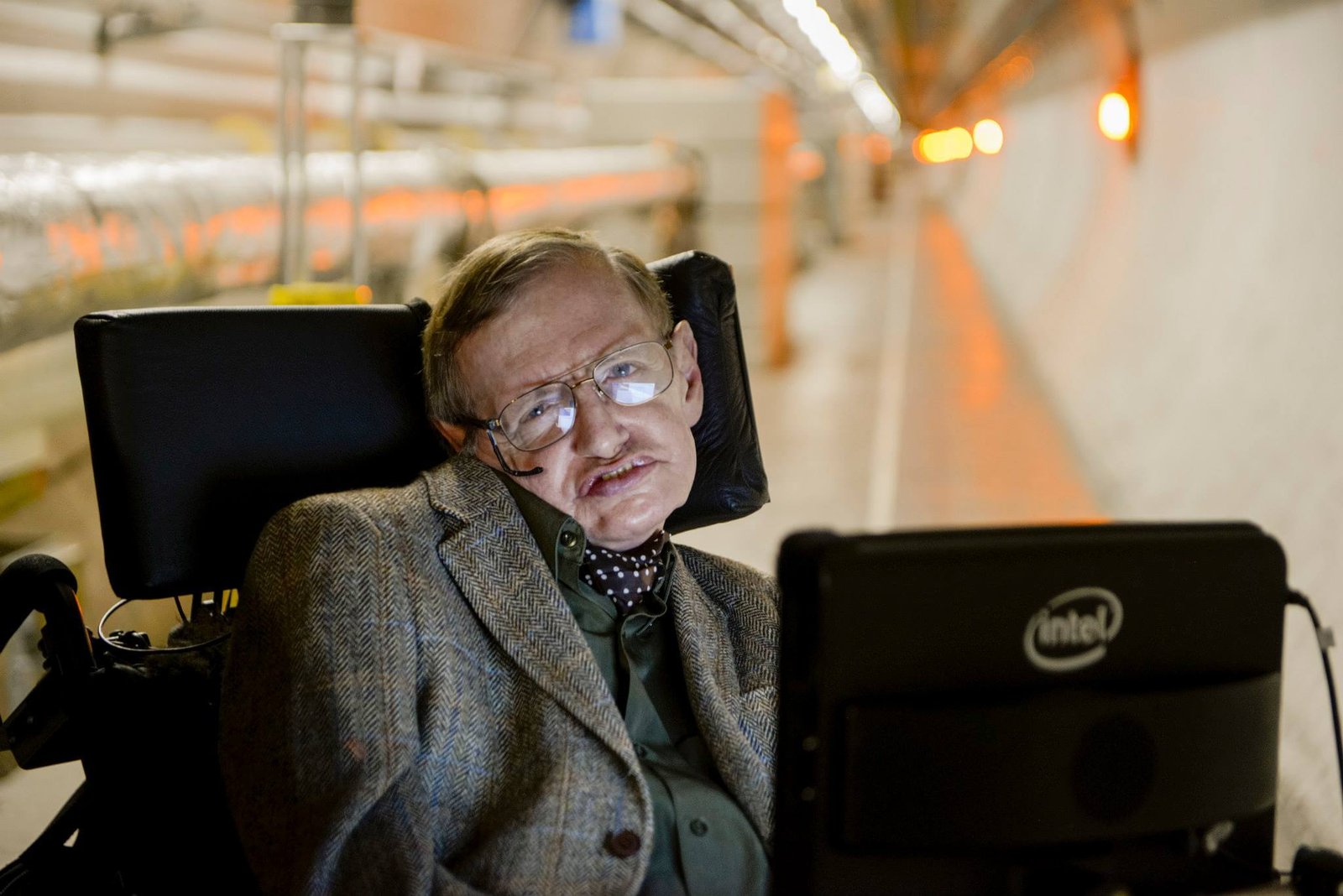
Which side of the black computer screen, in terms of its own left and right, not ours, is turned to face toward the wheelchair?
front

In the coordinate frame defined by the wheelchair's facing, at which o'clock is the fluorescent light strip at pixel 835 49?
The fluorescent light strip is roughly at 8 o'clock from the wheelchair.

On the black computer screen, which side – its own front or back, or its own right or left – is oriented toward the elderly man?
front

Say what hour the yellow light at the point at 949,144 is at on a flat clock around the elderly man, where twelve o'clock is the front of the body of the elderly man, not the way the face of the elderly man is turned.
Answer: The yellow light is roughly at 8 o'clock from the elderly man.

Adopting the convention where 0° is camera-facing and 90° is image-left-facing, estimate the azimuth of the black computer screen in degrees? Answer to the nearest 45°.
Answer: approximately 135°

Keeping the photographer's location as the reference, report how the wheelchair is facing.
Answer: facing the viewer and to the right of the viewer

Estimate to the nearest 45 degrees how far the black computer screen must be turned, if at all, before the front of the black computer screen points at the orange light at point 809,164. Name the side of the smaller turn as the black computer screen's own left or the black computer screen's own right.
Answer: approximately 45° to the black computer screen's own right

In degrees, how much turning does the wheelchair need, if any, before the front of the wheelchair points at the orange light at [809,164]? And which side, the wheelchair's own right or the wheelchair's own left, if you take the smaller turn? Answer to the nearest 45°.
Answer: approximately 135° to the wheelchair's own left

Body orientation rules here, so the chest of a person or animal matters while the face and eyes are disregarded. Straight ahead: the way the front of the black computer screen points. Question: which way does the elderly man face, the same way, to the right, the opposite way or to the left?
the opposite way

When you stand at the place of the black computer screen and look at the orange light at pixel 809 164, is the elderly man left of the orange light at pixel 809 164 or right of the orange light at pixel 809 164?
left

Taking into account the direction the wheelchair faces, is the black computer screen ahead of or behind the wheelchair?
ahead

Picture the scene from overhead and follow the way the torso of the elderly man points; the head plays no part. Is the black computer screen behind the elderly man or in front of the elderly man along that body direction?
in front
